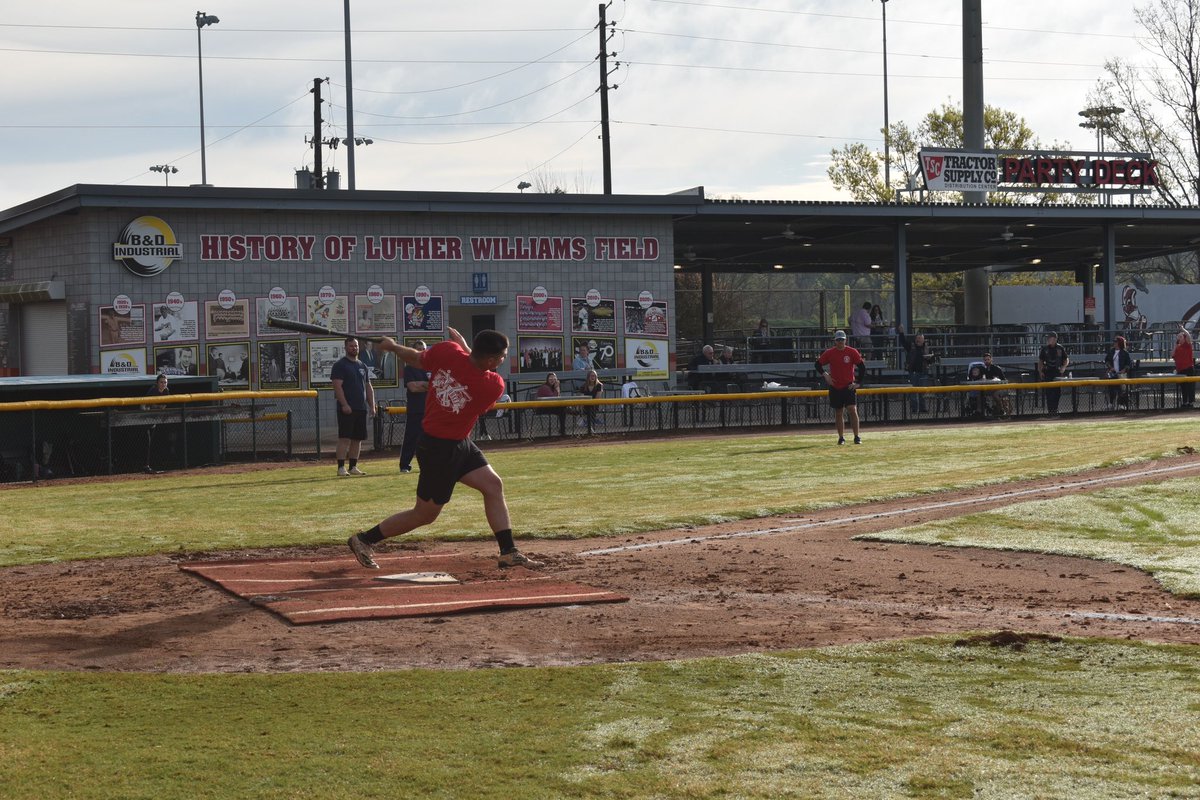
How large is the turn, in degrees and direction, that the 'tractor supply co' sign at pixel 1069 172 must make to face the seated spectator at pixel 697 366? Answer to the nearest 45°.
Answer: approximately 45° to its right

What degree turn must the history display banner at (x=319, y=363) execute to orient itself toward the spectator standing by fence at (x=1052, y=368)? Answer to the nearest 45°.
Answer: approximately 90° to its left

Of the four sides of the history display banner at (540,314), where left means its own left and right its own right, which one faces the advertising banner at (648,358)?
left

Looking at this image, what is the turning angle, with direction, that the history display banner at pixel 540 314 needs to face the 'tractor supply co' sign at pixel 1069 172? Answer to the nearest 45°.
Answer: approximately 135° to its left

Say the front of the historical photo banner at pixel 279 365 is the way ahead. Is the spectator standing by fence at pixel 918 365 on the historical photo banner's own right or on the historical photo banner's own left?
on the historical photo banner's own left

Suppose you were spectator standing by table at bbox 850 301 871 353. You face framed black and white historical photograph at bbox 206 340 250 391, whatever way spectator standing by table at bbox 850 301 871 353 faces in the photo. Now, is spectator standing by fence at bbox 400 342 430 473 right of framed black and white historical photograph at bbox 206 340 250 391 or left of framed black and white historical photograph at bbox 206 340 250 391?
left

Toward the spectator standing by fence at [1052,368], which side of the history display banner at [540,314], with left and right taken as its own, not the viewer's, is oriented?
left
